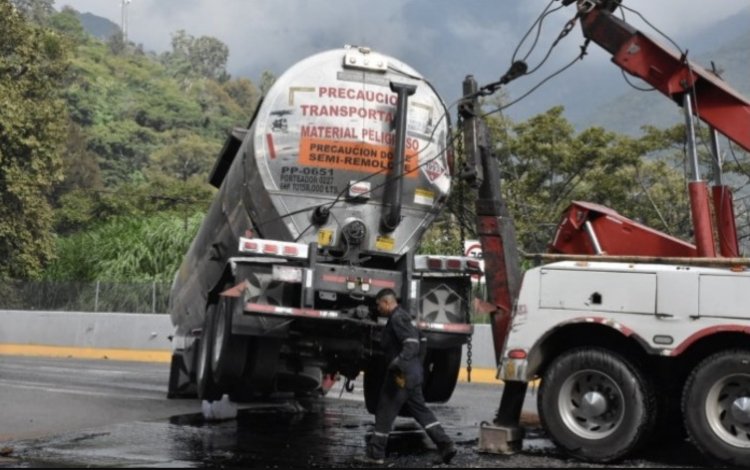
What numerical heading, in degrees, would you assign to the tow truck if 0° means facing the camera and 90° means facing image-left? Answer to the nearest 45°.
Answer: approximately 270°

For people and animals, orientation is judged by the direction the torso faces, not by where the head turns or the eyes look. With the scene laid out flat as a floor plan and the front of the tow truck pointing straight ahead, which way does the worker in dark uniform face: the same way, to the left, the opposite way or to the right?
the opposite way

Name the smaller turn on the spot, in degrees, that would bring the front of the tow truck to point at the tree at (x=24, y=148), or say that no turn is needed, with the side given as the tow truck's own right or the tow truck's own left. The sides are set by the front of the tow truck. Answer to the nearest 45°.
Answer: approximately 135° to the tow truck's own left

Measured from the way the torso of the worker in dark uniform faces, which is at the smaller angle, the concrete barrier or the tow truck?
the concrete barrier

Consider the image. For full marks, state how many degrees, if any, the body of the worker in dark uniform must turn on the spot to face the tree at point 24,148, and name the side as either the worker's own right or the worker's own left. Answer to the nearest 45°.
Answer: approximately 45° to the worker's own right

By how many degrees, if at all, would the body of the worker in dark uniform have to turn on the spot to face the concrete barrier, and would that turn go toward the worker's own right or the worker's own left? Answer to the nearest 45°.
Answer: approximately 45° to the worker's own right

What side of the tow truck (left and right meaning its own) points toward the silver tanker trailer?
back

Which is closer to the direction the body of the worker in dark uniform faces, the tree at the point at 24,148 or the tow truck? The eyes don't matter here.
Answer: the tree

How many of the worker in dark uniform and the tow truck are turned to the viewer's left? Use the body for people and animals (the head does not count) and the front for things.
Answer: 1

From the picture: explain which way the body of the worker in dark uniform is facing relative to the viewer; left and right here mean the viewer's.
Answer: facing to the left of the viewer

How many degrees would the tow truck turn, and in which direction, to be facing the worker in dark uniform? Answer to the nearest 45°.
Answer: approximately 180°

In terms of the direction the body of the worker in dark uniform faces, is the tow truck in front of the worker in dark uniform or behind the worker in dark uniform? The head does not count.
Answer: behind

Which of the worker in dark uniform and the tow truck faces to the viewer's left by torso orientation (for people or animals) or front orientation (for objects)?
the worker in dark uniform
